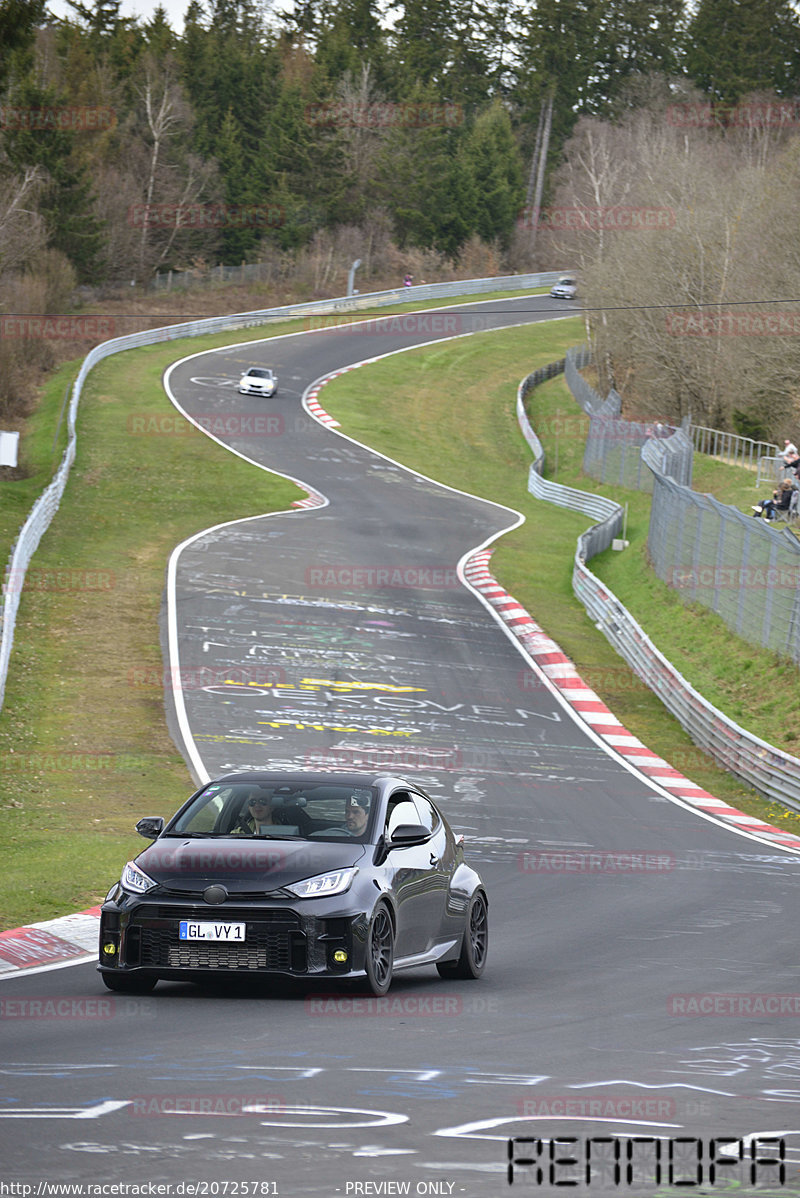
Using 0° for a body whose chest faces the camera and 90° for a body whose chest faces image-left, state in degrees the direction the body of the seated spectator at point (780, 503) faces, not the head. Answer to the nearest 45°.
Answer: approximately 90°

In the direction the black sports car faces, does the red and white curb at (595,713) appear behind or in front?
behind

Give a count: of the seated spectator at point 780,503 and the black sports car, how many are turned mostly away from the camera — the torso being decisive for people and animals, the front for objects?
0

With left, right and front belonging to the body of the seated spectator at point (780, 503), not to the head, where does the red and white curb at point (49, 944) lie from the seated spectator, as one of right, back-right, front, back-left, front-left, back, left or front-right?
left

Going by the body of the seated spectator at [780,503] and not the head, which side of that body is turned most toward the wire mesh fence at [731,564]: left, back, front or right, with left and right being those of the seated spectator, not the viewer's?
left

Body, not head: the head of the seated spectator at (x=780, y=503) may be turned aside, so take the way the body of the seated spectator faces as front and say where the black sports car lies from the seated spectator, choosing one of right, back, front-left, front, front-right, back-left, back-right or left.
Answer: left

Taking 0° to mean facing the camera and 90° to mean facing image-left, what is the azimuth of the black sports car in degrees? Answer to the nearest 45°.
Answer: approximately 45°

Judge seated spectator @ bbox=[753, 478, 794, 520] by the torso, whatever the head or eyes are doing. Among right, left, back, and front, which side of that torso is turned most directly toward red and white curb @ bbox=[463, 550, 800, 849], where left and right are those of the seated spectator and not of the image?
left
